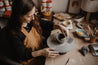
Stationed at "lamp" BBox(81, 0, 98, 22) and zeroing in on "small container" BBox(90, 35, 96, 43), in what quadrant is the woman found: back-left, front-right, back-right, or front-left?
front-right

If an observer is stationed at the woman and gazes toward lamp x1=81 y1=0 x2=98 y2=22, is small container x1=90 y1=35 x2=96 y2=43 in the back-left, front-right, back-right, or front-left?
front-right

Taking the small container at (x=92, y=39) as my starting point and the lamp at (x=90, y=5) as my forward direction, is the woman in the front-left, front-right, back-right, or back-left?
back-left

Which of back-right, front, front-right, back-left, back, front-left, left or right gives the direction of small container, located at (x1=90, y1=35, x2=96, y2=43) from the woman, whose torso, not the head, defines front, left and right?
front-left

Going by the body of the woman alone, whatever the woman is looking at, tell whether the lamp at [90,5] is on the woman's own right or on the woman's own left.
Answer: on the woman's own left

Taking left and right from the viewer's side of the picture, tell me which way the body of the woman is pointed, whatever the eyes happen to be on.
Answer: facing the viewer and to the right of the viewer
